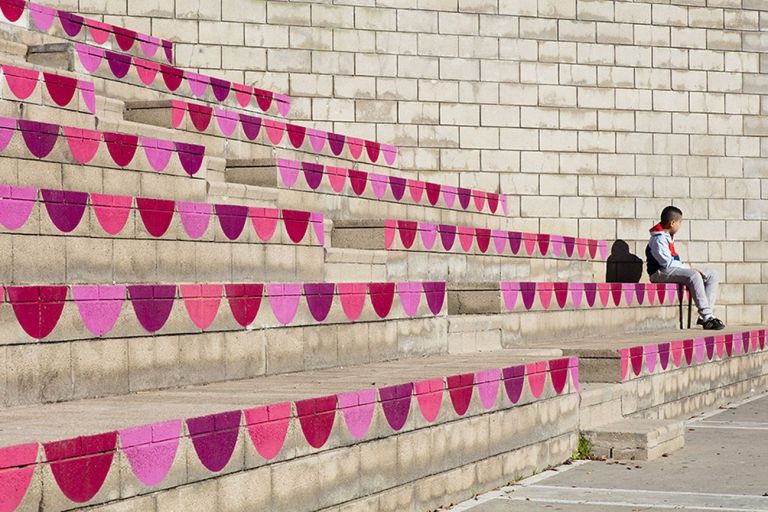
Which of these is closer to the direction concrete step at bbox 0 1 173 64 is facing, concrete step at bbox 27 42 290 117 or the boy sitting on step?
the concrete step

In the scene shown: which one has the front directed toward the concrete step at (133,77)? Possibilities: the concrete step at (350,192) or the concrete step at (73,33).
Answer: the concrete step at (73,33)

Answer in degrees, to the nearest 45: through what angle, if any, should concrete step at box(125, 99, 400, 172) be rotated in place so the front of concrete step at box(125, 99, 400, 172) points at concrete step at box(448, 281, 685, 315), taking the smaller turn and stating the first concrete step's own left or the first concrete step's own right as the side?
approximately 45° to the first concrete step's own left

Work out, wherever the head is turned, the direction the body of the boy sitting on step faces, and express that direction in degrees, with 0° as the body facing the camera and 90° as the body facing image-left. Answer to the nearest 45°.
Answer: approximately 270°

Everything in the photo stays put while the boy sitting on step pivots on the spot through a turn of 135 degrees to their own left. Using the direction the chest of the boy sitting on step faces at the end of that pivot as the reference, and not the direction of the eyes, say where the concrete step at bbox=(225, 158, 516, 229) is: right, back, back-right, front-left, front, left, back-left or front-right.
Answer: left

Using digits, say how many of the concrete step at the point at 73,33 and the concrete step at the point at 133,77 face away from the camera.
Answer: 0

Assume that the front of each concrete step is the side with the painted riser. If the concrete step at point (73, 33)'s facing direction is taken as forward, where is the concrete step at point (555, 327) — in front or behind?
in front

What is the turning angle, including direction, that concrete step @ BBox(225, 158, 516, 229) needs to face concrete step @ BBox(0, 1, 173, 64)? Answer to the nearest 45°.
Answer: approximately 135° to its right
